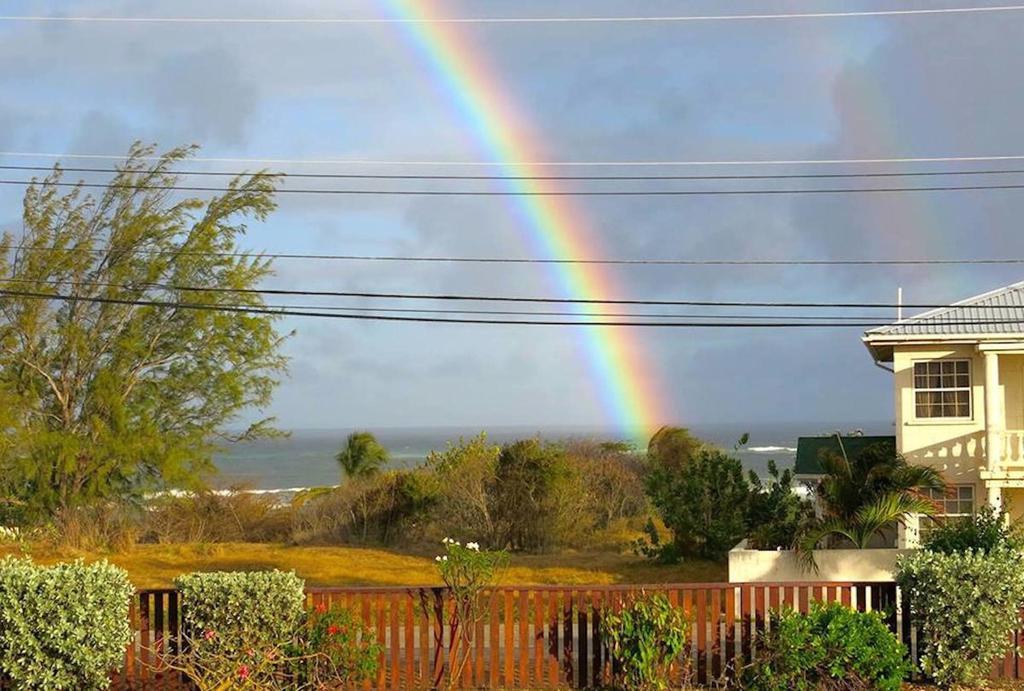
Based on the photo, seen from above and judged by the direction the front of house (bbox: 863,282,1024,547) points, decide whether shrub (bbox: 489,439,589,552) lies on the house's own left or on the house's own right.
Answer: on the house's own right

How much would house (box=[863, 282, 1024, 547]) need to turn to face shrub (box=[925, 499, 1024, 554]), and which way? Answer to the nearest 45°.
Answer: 0° — it already faces it

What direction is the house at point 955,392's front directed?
toward the camera

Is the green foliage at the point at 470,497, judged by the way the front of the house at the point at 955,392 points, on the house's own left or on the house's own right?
on the house's own right

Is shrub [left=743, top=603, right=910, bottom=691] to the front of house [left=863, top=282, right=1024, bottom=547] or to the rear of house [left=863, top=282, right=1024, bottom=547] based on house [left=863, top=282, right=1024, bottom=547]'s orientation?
to the front

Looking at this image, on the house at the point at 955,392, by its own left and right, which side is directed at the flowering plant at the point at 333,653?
front

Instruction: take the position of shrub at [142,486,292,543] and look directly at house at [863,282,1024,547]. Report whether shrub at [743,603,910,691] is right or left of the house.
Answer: right

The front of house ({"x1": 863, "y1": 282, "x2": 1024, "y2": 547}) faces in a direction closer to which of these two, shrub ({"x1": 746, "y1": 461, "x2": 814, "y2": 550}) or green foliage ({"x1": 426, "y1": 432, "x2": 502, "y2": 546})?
the shrub

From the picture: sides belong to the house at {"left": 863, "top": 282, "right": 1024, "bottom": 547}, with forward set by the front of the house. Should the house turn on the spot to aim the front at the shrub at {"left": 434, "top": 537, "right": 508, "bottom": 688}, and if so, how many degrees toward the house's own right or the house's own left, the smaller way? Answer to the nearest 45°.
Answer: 0° — it already faces it

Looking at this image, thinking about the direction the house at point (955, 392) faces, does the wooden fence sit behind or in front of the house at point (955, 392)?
in front
